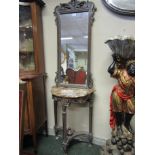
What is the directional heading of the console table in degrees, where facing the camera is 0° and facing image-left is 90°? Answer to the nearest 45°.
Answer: approximately 45°

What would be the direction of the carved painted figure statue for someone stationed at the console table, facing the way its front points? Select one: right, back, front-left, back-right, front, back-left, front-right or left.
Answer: left
